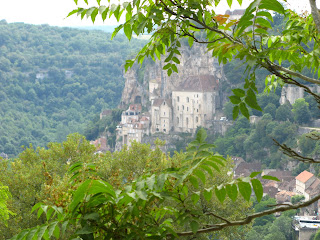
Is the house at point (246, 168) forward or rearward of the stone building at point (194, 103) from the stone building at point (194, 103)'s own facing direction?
forward

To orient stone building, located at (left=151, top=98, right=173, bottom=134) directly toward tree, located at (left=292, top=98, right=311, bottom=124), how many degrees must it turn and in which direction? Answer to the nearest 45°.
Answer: approximately 45° to its left

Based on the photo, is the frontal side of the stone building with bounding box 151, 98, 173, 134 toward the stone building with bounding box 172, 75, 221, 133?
no

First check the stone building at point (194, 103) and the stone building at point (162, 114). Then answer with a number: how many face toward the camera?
2

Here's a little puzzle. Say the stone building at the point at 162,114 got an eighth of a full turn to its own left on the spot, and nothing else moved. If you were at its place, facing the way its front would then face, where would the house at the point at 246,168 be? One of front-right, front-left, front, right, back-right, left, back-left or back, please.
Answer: front

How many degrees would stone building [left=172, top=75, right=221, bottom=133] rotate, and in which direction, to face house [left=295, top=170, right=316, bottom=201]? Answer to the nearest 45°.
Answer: approximately 45° to its left

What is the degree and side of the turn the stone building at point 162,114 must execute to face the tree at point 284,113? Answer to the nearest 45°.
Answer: approximately 45° to its left

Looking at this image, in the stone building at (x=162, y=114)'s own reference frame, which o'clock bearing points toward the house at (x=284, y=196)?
The house is roughly at 11 o'clock from the stone building.

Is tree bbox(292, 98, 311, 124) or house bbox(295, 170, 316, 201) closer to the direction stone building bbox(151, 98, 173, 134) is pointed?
the house

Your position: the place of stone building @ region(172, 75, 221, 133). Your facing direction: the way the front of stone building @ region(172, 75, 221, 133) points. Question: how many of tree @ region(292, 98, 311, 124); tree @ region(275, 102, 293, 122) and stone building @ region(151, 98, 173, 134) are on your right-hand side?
1

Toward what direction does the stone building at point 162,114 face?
toward the camera

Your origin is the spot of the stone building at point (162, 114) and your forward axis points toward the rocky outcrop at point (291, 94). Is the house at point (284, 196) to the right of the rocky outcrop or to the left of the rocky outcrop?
right

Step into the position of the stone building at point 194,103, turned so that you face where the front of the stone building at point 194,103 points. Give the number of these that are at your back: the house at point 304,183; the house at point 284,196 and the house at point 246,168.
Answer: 0

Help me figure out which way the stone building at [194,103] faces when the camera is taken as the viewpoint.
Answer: facing the viewer

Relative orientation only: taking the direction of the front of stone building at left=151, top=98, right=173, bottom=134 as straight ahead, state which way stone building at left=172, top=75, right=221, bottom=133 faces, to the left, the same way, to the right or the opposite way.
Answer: the same way
